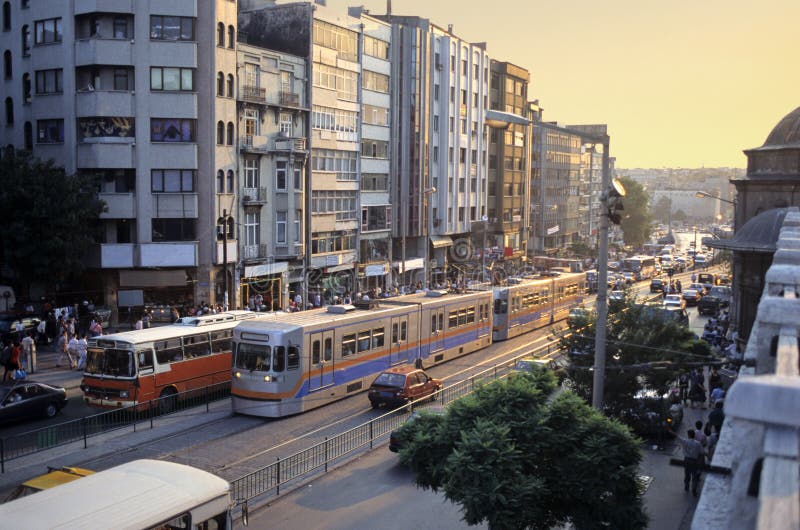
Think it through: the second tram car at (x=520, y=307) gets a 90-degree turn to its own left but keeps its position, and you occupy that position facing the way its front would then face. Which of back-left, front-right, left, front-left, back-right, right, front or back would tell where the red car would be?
front-right

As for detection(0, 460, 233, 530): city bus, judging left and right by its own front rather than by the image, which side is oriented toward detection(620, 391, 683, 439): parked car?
front

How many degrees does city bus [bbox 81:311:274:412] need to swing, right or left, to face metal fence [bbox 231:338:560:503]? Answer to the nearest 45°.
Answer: approximately 90° to its left

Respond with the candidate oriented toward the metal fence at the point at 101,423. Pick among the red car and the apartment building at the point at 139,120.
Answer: the apartment building

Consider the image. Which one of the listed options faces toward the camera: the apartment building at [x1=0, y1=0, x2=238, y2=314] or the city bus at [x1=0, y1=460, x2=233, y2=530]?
the apartment building

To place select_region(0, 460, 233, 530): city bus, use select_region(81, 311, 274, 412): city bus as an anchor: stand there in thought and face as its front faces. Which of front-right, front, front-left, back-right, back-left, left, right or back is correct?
front-left

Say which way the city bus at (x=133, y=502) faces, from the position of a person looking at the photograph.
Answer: facing away from the viewer and to the right of the viewer

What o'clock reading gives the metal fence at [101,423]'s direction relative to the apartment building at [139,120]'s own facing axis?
The metal fence is roughly at 12 o'clock from the apartment building.

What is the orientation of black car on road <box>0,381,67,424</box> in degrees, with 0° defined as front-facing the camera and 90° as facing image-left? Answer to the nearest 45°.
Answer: approximately 45°

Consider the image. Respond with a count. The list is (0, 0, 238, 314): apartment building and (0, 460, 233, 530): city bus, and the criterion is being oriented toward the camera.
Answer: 1

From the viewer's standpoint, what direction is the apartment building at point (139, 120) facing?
toward the camera

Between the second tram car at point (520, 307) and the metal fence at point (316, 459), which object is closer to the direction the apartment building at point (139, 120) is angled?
the metal fence

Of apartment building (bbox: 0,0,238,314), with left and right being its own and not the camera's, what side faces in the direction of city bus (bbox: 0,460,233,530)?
front
